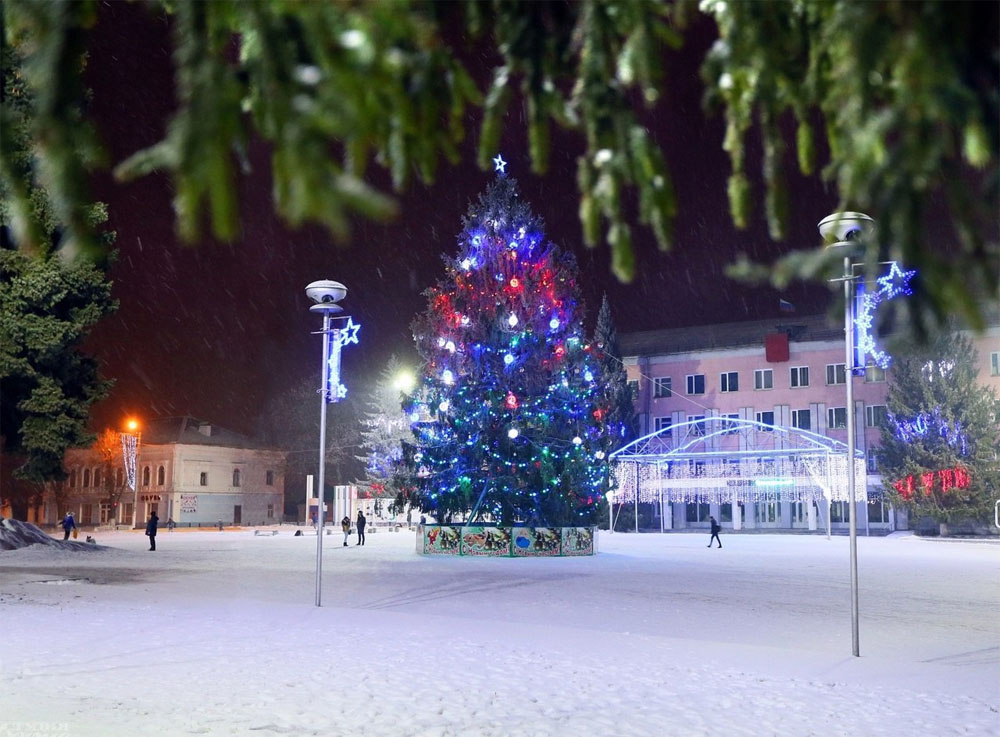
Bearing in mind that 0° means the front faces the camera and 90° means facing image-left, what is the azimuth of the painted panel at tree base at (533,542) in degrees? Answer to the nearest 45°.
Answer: approximately 0°

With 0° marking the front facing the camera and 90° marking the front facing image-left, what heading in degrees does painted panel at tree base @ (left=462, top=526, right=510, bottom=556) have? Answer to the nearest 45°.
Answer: approximately 0°

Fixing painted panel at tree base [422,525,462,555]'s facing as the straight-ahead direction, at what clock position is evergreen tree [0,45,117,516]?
The evergreen tree is roughly at 3 o'clock from the painted panel at tree base.

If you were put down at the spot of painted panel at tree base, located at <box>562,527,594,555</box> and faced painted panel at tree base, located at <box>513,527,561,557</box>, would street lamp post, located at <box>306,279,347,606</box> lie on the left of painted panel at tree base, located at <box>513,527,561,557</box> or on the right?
left

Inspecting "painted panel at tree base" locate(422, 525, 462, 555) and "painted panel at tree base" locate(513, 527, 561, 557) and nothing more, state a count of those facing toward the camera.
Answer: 2

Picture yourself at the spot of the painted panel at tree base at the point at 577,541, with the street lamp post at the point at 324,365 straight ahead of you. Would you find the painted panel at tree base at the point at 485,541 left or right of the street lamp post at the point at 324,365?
right

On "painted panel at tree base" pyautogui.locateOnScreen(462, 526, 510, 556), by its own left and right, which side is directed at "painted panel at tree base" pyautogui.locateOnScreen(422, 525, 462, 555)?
right

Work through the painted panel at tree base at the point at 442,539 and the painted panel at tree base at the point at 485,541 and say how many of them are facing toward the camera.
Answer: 2

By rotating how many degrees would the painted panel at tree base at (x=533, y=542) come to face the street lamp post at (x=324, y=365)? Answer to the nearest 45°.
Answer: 0° — it already faces it
